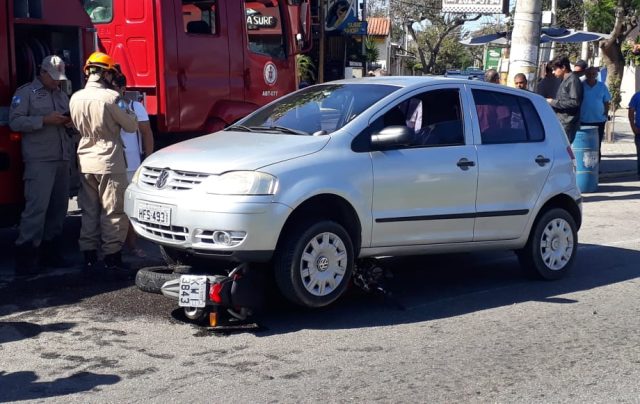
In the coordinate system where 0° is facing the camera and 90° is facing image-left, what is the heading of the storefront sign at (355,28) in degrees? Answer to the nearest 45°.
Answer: approximately 0°

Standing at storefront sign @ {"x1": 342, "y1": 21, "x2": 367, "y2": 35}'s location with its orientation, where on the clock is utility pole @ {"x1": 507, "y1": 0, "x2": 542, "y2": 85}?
The utility pole is roughly at 11 o'clock from the storefront sign.

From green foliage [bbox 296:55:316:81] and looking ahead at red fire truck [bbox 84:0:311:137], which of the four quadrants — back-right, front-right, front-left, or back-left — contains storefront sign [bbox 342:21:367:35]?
back-left

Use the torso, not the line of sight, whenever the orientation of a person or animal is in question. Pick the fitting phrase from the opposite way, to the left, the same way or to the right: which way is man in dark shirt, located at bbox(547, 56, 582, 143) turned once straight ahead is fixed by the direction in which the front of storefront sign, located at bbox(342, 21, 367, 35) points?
to the right

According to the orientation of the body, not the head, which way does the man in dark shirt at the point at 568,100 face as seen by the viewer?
to the viewer's left

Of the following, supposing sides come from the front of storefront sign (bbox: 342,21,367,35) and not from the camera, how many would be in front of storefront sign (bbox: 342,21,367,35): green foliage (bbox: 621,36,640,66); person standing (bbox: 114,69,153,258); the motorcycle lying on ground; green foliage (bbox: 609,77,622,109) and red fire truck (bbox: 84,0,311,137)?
3

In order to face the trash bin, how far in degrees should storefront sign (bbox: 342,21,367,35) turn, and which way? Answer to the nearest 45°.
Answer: approximately 45° to its left

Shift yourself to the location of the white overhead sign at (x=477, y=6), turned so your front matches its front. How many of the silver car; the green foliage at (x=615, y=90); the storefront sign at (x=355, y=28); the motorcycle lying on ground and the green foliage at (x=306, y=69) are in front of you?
2

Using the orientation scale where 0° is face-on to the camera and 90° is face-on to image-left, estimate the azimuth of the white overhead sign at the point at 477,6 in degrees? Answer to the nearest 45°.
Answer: approximately 0°

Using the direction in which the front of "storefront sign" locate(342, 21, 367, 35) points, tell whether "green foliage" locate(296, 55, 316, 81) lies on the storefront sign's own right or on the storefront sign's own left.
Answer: on the storefront sign's own right

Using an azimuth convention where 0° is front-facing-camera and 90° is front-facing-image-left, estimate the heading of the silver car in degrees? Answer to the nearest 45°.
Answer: approximately 45°

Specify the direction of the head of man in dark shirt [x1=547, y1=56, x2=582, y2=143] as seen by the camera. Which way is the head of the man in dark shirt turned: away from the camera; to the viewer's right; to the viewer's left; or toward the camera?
to the viewer's left

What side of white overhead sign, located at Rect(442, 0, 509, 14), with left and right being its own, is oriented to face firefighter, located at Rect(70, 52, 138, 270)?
front
